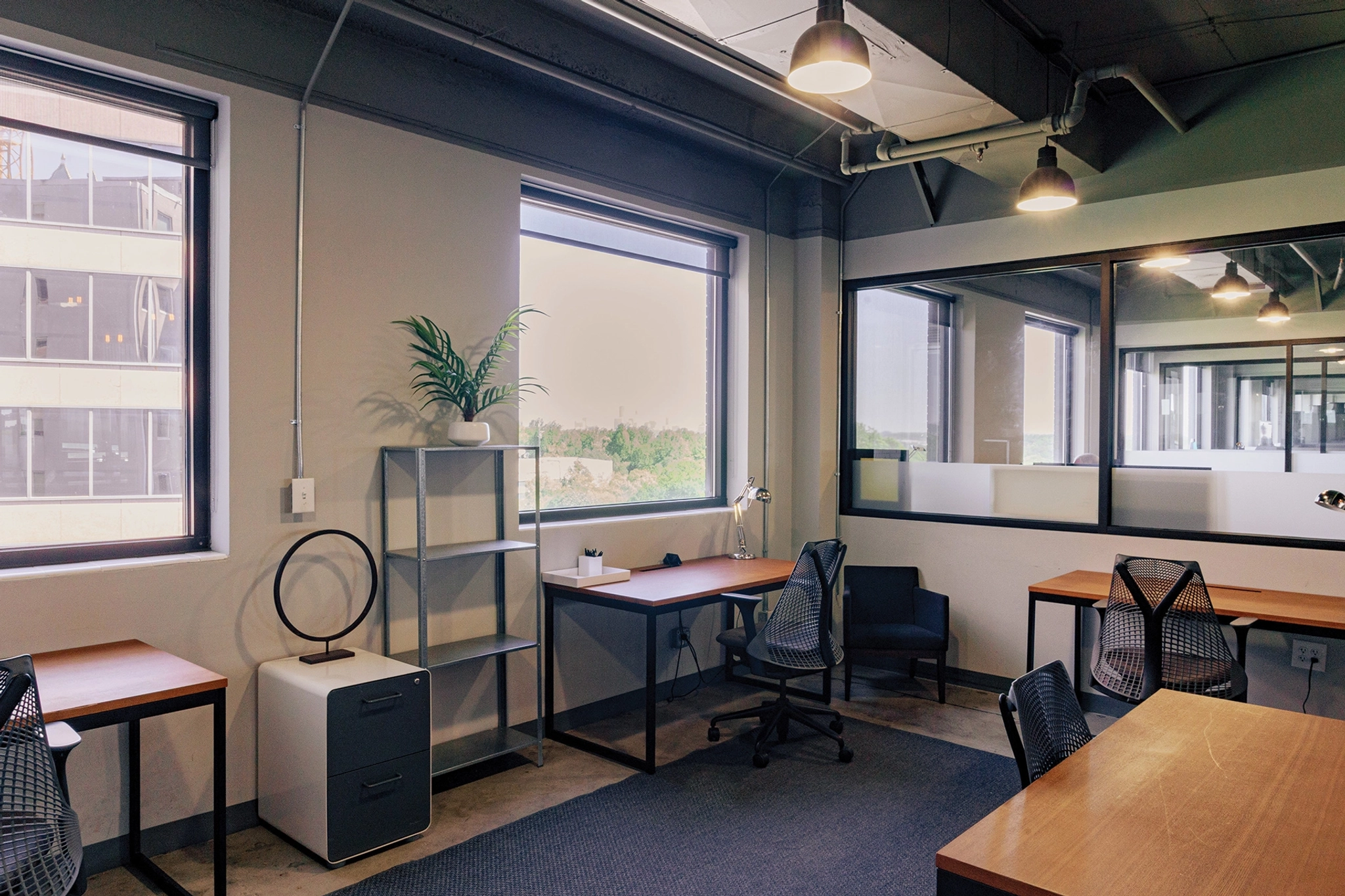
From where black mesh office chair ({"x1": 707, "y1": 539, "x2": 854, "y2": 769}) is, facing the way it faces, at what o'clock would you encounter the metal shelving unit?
The metal shelving unit is roughly at 10 o'clock from the black mesh office chair.

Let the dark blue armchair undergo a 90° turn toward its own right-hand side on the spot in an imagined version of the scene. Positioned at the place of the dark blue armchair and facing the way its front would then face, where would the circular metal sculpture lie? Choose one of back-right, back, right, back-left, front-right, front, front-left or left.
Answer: front-left

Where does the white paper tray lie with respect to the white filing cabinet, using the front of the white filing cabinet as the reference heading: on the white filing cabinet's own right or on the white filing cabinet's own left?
on the white filing cabinet's own left

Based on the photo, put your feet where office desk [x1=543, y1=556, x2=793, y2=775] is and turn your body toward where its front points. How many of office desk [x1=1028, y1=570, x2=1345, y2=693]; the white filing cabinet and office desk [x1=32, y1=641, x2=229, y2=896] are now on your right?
2

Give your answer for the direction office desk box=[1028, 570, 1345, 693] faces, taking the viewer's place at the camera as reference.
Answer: facing the viewer

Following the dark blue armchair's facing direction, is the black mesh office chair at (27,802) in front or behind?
in front

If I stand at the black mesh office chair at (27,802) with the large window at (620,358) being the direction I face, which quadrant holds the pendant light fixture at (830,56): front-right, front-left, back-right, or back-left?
front-right

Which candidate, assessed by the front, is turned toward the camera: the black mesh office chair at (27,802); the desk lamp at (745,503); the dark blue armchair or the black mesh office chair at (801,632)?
the dark blue armchair

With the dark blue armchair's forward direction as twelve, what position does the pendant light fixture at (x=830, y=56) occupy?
The pendant light fixture is roughly at 12 o'clock from the dark blue armchair.

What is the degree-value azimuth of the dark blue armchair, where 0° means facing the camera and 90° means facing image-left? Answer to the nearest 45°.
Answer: approximately 0°

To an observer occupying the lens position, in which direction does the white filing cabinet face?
facing the viewer and to the right of the viewer

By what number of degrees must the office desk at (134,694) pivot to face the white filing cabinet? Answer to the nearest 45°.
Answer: approximately 45° to its left

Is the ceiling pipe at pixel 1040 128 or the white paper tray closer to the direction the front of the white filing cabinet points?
the ceiling pipe

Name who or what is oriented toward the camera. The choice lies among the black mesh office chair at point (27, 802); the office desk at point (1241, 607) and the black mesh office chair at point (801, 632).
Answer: the office desk

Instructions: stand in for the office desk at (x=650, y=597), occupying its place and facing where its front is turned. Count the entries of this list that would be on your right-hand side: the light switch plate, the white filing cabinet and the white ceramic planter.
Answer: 3
